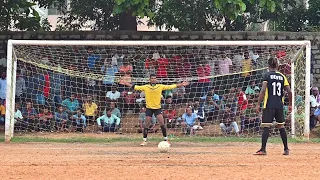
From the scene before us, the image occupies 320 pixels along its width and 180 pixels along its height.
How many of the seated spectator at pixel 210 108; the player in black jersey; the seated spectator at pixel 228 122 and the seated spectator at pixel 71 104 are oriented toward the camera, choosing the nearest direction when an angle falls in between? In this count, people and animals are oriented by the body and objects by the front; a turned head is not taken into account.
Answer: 3

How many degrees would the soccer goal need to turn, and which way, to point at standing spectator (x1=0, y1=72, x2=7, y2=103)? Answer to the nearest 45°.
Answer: approximately 90° to its right

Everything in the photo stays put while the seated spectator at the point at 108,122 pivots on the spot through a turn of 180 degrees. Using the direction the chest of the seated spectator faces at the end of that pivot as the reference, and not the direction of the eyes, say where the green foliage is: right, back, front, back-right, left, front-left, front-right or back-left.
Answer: front-left

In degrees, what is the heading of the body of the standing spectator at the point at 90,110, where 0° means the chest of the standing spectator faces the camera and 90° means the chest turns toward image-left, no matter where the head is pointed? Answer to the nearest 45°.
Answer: approximately 0°

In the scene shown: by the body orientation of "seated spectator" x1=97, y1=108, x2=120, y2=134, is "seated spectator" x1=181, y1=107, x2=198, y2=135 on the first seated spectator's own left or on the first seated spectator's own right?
on the first seated spectator's own left

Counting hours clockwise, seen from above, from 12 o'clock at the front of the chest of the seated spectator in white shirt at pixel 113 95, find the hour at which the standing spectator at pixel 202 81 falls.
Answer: the standing spectator at pixel 202 81 is roughly at 9 o'clock from the seated spectator in white shirt at pixel 113 95.
